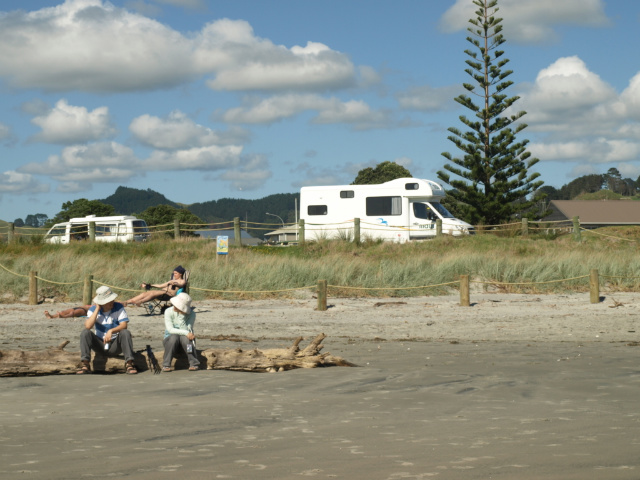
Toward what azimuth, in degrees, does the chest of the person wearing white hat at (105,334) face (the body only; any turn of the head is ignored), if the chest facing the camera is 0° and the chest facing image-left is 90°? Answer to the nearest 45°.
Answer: approximately 0°

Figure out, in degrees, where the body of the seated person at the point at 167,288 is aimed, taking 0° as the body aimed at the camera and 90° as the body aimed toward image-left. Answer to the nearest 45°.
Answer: approximately 90°

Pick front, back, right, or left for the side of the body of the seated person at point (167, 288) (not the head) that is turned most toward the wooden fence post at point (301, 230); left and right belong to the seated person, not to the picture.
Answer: right

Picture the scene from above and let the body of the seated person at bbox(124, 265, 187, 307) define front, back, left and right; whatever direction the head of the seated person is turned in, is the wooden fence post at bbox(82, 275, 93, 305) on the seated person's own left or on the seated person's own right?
on the seated person's own right

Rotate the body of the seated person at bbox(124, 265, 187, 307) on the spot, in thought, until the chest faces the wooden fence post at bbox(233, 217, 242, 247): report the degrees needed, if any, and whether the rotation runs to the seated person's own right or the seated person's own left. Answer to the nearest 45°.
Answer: approximately 90° to the seated person's own right

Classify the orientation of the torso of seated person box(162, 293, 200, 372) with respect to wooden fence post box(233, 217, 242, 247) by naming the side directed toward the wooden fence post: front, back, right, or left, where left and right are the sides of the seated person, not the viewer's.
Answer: back

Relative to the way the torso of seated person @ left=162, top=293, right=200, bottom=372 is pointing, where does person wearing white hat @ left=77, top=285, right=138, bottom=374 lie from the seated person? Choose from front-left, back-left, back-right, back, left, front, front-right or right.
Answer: right

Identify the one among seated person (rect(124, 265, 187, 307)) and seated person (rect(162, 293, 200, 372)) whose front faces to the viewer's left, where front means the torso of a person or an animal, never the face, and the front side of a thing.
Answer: seated person (rect(124, 265, 187, 307))

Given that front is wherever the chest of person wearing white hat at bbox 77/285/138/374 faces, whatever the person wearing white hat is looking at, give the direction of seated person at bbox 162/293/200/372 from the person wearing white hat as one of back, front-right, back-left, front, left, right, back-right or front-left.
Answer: left

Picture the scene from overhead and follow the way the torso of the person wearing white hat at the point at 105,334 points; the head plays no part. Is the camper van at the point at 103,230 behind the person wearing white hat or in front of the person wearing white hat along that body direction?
behind

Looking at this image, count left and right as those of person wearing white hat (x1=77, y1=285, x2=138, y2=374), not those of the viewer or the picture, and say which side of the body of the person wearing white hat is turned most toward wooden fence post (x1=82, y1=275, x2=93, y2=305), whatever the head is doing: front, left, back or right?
back

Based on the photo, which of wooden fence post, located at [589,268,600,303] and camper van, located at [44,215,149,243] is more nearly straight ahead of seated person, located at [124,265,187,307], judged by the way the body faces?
the camper van

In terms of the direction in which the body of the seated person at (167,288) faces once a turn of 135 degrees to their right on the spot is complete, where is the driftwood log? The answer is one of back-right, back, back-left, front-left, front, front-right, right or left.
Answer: back-right
